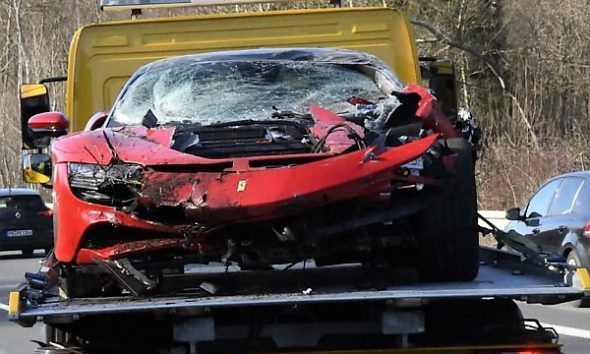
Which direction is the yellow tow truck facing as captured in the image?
away from the camera

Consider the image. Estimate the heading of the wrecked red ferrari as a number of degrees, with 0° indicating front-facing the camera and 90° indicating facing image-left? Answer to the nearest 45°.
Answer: approximately 0°
